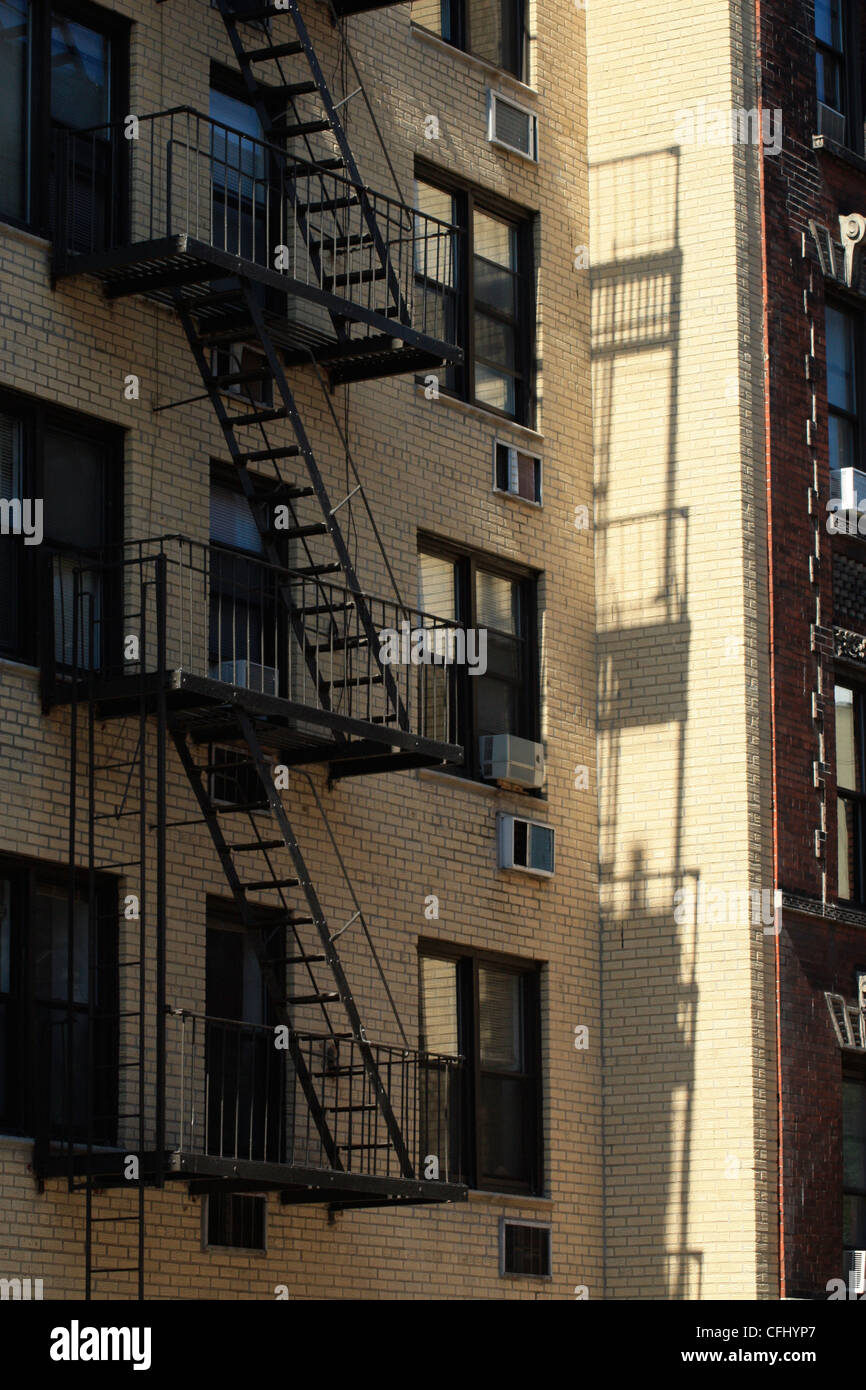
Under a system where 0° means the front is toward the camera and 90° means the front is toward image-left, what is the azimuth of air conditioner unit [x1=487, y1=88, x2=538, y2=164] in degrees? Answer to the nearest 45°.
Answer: approximately 315°

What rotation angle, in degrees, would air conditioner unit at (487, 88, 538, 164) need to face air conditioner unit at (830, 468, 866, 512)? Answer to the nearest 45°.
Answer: approximately 90° to its left

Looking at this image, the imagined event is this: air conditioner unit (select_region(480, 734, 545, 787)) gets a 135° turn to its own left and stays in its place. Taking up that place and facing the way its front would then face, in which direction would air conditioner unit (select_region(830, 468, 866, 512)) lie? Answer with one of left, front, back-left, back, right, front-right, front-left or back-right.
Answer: front-right

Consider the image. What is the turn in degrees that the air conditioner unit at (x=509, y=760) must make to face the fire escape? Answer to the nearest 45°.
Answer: approximately 90° to its right
